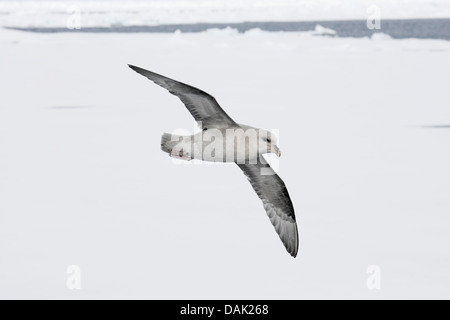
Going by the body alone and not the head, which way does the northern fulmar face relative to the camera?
to the viewer's right
